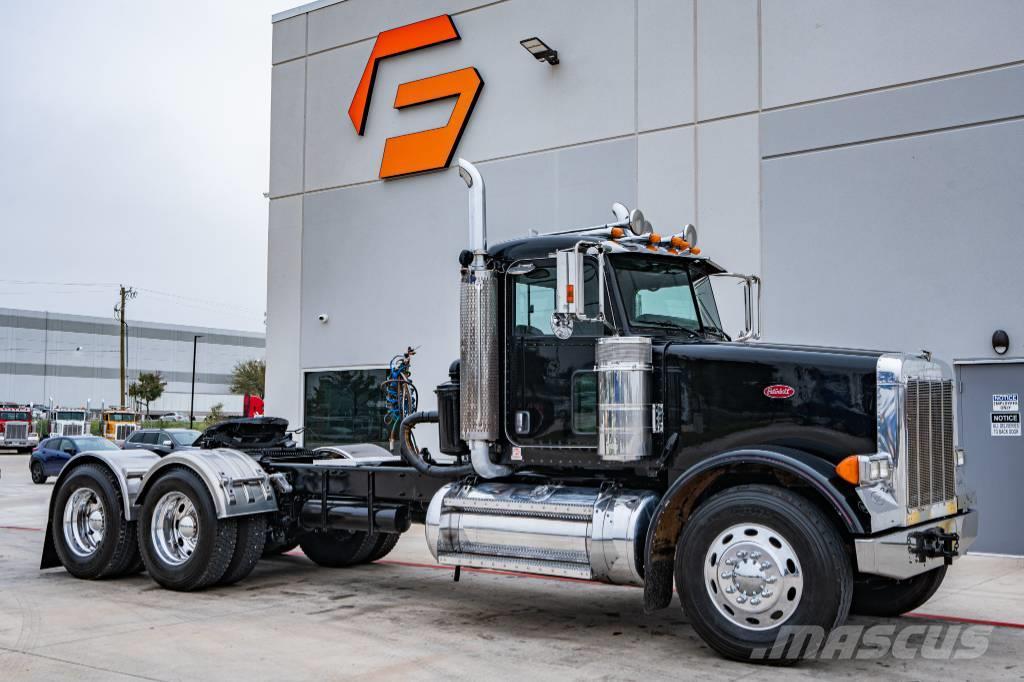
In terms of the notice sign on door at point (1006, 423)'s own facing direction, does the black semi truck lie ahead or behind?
ahead

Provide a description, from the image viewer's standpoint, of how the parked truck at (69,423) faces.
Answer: facing the viewer

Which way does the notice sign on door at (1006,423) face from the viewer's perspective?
toward the camera

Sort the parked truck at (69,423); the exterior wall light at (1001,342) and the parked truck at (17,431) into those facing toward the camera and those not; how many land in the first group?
3

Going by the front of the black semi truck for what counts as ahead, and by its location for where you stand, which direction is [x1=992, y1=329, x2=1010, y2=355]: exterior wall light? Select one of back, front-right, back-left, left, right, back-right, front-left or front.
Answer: left

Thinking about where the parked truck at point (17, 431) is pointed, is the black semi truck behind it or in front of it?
in front

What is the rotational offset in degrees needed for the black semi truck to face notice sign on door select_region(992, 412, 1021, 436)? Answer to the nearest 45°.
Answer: approximately 90° to its left

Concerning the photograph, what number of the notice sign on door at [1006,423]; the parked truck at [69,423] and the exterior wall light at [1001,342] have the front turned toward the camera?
3

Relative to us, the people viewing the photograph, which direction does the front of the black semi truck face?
facing the viewer and to the right of the viewer

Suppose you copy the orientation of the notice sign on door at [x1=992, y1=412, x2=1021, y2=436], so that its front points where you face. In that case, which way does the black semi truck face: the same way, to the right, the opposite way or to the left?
to the left
